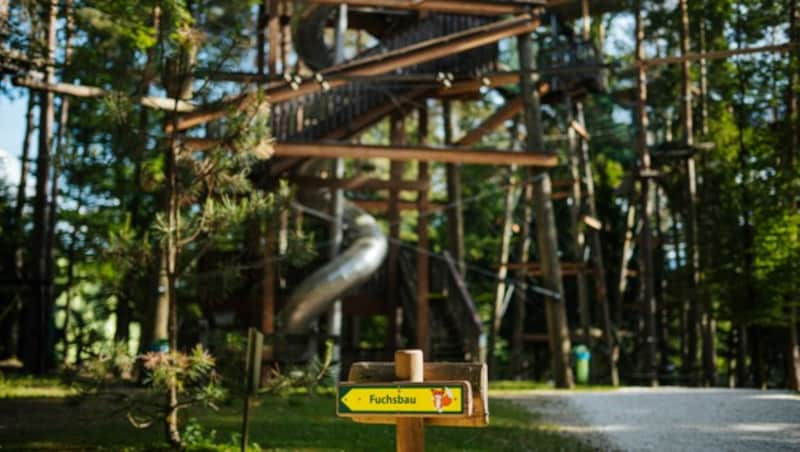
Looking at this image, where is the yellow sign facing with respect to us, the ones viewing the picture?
facing the viewer

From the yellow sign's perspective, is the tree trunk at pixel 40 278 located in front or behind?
behind

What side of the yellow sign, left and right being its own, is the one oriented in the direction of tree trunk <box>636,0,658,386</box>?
back

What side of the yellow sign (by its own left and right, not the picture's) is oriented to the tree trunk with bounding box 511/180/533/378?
back

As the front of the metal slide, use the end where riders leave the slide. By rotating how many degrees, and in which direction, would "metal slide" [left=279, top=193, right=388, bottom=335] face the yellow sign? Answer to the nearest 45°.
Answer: approximately 45° to its left

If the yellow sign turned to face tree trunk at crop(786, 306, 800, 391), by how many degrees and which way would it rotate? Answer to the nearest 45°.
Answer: approximately 135° to its left

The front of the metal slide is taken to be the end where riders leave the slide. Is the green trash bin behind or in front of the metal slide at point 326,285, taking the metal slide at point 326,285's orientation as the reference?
behind

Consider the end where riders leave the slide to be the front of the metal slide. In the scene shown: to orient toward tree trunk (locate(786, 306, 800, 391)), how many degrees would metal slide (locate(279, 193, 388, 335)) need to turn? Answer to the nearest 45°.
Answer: approximately 135° to its left

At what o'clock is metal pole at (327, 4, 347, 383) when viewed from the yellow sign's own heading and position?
The metal pole is roughly at 6 o'clock from the yellow sign.

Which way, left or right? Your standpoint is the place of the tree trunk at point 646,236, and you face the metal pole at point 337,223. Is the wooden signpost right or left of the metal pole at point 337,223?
left

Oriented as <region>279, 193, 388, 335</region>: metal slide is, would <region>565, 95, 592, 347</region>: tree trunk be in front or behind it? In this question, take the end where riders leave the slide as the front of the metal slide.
behind

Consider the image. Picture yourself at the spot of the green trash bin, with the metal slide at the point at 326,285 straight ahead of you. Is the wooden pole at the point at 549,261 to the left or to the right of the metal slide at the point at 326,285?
left

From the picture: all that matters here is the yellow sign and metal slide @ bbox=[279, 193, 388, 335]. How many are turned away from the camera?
0

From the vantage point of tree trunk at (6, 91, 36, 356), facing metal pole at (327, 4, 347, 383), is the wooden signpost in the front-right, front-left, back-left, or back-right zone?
front-right
